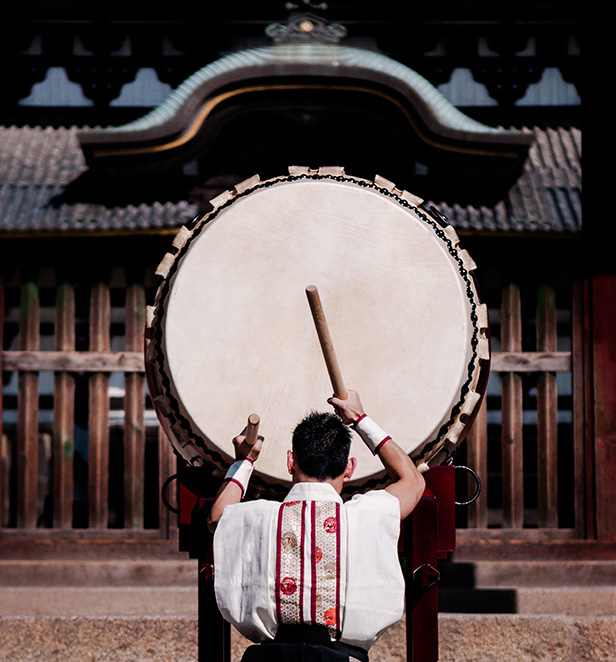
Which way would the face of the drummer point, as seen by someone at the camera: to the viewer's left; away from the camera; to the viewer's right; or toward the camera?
away from the camera

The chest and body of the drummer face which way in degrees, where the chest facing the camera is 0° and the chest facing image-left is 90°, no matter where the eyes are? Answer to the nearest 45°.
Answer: approximately 180°

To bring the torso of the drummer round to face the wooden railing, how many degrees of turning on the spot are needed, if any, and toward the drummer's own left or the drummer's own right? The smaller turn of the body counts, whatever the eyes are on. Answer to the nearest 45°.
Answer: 0° — they already face it

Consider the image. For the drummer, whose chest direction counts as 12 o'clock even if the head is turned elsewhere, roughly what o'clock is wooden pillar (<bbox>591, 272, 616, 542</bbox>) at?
The wooden pillar is roughly at 1 o'clock from the drummer.
